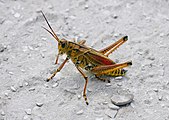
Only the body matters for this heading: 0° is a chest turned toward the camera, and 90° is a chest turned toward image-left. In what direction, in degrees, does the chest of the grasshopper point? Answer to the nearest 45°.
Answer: approximately 90°

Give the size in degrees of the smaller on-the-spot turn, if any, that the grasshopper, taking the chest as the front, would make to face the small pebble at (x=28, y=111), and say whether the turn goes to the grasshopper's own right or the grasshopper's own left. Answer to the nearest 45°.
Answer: approximately 45° to the grasshopper's own left

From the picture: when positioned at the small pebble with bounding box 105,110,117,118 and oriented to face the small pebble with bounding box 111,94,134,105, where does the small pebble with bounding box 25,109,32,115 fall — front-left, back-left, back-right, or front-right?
back-left

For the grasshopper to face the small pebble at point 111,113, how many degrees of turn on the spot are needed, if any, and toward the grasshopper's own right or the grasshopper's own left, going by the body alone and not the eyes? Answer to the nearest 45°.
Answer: approximately 90° to the grasshopper's own left
